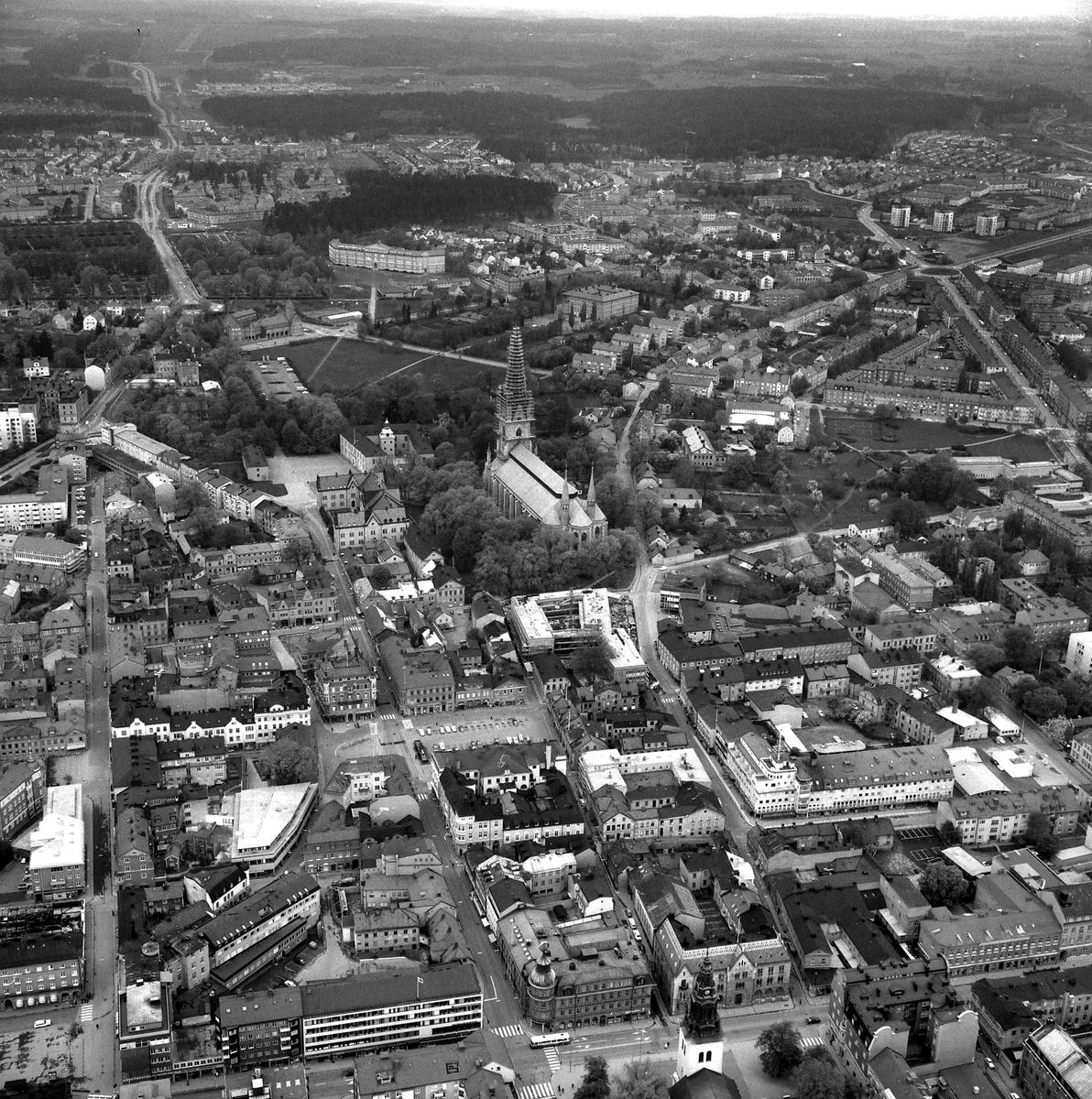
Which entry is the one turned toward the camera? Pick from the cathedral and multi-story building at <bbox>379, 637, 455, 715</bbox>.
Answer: the multi-story building

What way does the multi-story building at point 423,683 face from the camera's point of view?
toward the camera

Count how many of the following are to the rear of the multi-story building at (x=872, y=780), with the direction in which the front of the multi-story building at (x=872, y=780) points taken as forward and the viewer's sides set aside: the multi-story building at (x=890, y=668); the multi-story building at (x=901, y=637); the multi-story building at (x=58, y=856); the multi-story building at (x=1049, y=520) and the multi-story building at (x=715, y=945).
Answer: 3

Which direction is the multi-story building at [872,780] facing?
toward the camera

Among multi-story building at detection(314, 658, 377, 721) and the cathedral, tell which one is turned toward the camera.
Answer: the multi-story building

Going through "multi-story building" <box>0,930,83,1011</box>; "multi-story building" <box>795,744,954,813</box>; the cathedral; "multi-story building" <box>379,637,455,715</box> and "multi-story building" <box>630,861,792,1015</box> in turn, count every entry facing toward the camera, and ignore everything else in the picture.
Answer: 4

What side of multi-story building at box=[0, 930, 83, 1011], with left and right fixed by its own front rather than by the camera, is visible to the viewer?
front

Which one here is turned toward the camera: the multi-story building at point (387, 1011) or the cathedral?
the multi-story building

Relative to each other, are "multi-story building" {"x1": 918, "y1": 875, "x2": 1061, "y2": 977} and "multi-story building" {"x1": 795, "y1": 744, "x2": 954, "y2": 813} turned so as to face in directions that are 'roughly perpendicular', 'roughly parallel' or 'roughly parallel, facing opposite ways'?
roughly parallel

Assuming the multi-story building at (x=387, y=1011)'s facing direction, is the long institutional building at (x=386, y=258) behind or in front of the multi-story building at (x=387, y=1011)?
behind

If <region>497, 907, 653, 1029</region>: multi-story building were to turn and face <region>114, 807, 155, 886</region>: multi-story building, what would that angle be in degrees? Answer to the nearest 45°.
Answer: approximately 90° to its right

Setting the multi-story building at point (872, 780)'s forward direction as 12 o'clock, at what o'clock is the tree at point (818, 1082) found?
The tree is roughly at 12 o'clock from the multi-story building.

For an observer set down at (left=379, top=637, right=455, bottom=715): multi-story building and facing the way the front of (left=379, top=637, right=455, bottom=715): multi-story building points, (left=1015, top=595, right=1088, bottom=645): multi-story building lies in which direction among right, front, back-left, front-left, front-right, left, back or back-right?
left

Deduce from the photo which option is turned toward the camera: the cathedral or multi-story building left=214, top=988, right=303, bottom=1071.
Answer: the multi-story building

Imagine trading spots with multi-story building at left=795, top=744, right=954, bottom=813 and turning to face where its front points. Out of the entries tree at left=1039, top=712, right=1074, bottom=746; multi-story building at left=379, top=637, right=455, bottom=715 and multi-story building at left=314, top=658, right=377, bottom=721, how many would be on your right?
2

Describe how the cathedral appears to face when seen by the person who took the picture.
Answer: facing away from the viewer and to the left of the viewer

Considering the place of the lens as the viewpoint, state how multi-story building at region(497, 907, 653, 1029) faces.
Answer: facing the viewer

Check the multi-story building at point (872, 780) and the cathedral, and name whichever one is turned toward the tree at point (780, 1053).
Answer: the multi-story building
